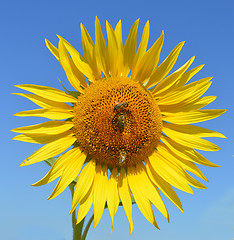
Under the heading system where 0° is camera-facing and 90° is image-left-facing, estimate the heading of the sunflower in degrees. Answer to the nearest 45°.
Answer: approximately 0°
